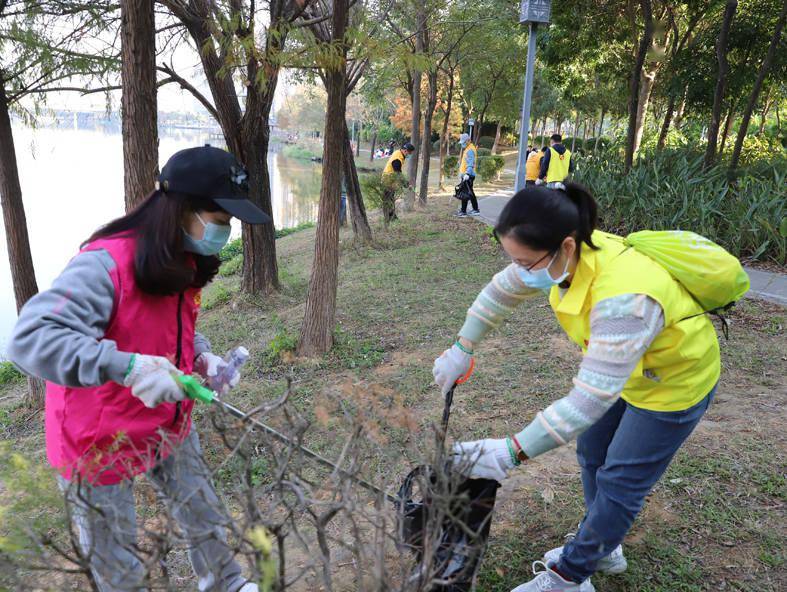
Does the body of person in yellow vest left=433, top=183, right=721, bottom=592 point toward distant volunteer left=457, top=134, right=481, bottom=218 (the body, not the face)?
no

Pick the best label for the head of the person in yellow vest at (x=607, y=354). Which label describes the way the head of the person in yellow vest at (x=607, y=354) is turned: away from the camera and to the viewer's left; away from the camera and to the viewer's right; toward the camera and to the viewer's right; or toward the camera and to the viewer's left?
toward the camera and to the viewer's left

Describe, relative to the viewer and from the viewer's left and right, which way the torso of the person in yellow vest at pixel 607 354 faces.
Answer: facing the viewer and to the left of the viewer

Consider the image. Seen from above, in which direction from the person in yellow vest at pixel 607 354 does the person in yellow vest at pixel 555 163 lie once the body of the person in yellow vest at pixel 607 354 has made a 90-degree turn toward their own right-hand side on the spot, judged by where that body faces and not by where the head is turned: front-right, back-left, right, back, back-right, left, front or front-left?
front-right

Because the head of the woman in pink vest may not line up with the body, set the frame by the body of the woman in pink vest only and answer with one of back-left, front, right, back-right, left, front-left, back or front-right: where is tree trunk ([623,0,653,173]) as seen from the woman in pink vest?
left

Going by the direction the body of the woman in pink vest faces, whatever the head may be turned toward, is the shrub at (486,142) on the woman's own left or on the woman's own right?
on the woman's own left

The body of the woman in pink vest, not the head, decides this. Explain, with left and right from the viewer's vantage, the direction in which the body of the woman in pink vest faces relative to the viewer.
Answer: facing the viewer and to the right of the viewer

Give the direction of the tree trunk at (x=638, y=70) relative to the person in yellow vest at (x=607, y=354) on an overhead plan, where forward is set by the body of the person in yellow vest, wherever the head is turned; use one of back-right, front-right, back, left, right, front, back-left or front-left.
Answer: back-right

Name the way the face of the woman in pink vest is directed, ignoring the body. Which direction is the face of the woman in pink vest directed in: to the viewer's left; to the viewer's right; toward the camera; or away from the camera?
to the viewer's right
